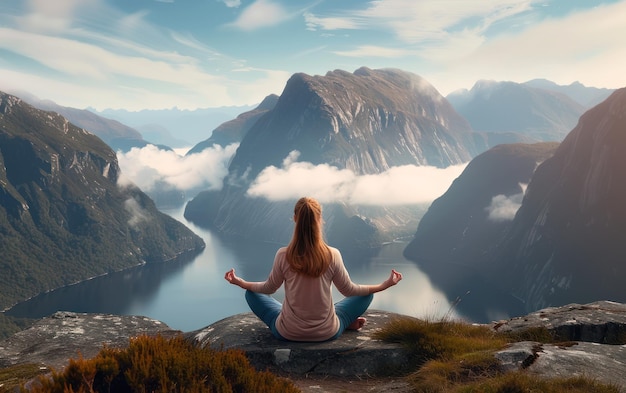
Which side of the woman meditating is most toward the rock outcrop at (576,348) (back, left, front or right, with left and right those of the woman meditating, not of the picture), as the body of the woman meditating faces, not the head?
right

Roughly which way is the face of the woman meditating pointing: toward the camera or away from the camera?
away from the camera

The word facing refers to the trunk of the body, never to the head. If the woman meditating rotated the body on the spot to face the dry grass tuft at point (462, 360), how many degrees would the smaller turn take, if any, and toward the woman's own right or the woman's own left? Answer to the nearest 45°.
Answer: approximately 135° to the woman's own right

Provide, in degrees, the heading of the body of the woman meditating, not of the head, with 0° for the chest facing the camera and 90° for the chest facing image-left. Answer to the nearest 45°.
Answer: approximately 180°

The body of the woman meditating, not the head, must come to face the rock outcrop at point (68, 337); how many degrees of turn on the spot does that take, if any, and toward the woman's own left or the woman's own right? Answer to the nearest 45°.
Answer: approximately 45° to the woman's own left
